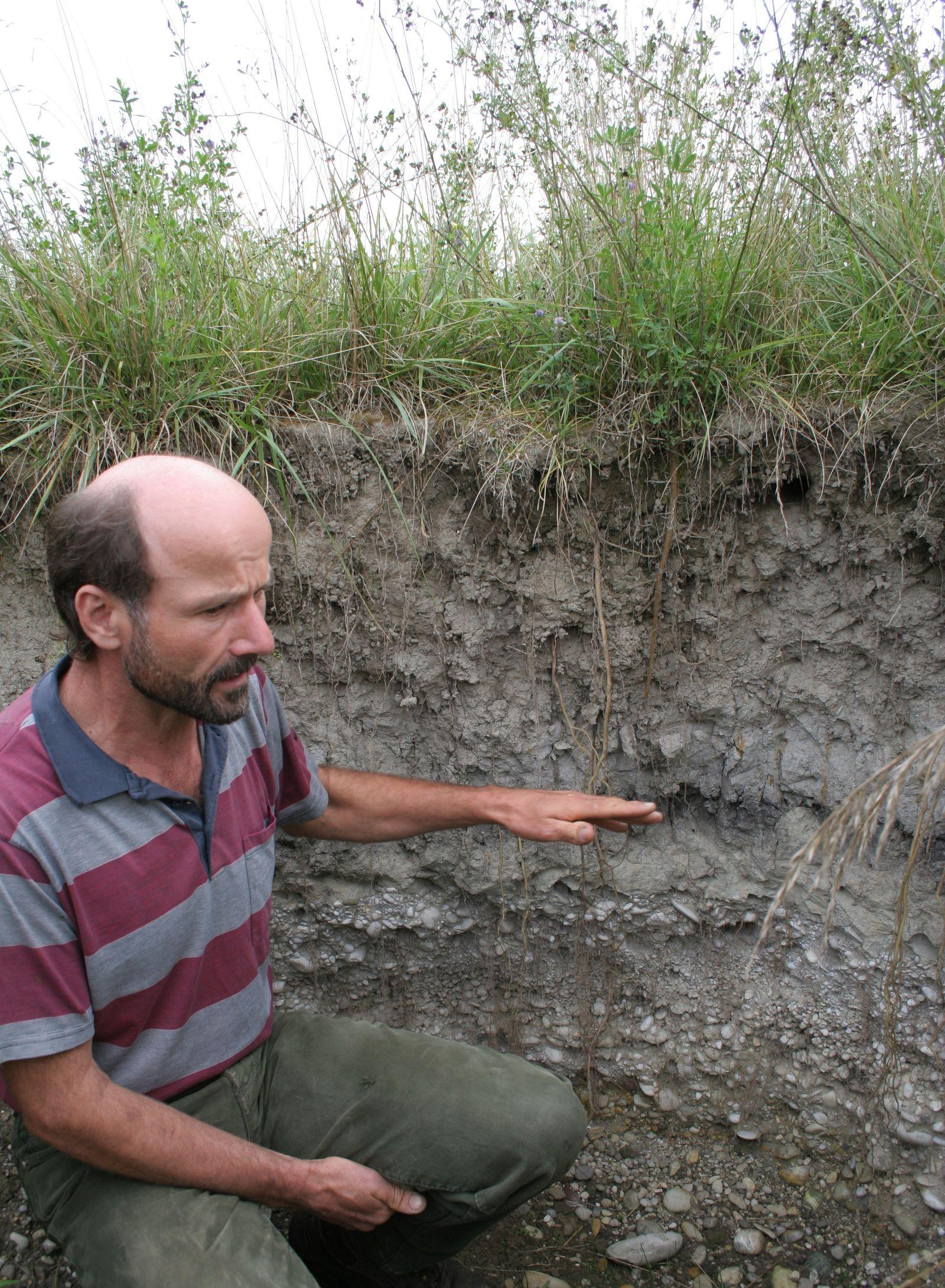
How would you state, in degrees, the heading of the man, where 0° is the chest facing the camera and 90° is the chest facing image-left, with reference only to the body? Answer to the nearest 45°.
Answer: approximately 315°

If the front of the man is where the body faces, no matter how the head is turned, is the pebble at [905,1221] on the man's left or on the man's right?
on the man's left

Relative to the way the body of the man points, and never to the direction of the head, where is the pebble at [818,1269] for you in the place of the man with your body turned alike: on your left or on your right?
on your left
